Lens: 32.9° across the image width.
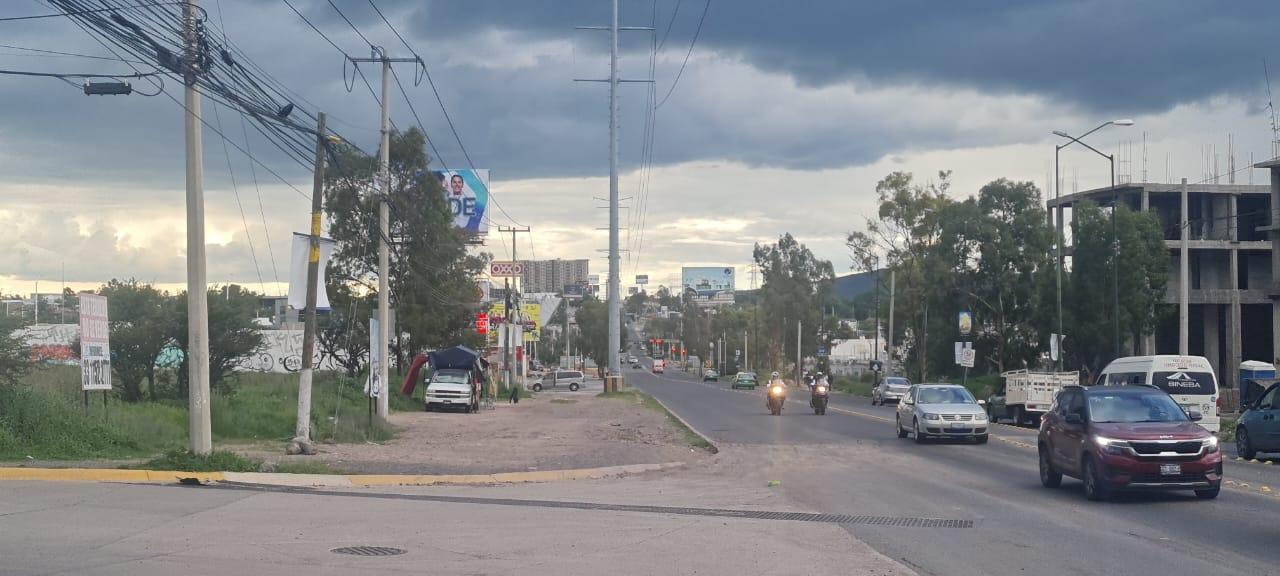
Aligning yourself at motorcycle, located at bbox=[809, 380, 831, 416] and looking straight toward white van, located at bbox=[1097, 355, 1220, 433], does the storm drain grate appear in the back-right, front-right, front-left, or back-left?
front-right

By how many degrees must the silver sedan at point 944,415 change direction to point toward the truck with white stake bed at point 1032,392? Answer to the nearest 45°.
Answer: approximately 135° to its left

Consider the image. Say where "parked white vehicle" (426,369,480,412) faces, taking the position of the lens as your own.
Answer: facing the viewer

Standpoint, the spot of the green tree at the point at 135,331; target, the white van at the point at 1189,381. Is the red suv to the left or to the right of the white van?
right

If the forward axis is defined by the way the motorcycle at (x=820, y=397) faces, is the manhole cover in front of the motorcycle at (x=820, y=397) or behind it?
in front

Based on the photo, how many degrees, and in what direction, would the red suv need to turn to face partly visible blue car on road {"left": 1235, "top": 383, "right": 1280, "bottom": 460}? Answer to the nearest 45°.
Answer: approximately 135° to its left

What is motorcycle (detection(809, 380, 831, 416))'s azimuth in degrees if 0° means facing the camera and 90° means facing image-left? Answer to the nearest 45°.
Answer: approximately 0°

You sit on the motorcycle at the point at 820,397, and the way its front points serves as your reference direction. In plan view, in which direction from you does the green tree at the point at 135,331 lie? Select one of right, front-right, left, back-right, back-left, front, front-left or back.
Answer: front-right

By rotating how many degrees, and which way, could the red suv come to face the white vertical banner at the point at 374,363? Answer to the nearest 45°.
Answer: approximately 180°
